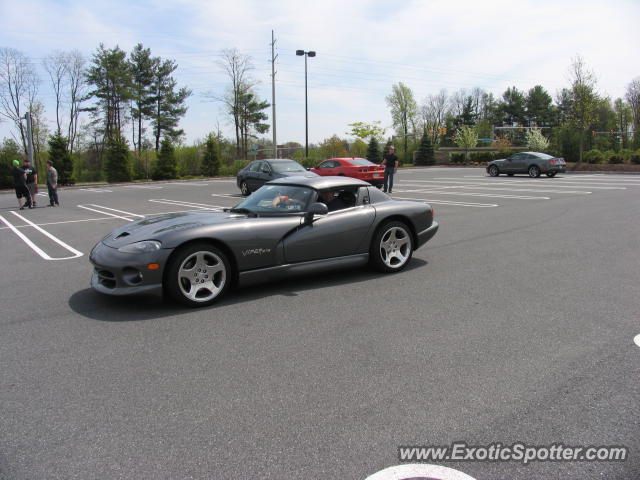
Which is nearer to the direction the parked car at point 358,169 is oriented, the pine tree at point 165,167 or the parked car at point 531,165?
the pine tree

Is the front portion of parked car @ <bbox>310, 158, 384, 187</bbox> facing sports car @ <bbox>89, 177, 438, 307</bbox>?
no

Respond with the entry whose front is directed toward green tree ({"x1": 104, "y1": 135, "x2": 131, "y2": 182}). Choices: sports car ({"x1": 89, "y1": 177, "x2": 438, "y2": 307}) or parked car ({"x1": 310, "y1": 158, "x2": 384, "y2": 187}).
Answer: the parked car

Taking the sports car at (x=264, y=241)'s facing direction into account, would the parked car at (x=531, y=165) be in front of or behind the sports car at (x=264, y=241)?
behind

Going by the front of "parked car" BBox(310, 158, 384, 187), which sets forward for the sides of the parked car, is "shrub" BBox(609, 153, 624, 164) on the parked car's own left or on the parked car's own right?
on the parked car's own right

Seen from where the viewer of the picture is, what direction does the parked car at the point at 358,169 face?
facing away from the viewer and to the left of the viewer

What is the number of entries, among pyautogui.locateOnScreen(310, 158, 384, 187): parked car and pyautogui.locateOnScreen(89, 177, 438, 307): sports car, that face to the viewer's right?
0

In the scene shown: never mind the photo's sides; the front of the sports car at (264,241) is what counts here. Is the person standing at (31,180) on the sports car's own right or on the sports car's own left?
on the sports car's own right

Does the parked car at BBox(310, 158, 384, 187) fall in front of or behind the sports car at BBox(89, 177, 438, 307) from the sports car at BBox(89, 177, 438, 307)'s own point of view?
behind

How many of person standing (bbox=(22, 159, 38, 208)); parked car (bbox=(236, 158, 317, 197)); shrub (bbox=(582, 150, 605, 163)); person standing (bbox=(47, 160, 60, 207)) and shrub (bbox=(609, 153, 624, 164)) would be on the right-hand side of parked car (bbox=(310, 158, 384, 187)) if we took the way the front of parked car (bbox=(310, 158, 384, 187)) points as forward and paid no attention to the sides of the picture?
2

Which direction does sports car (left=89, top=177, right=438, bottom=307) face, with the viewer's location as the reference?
facing the viewer and to the left of the viewer
